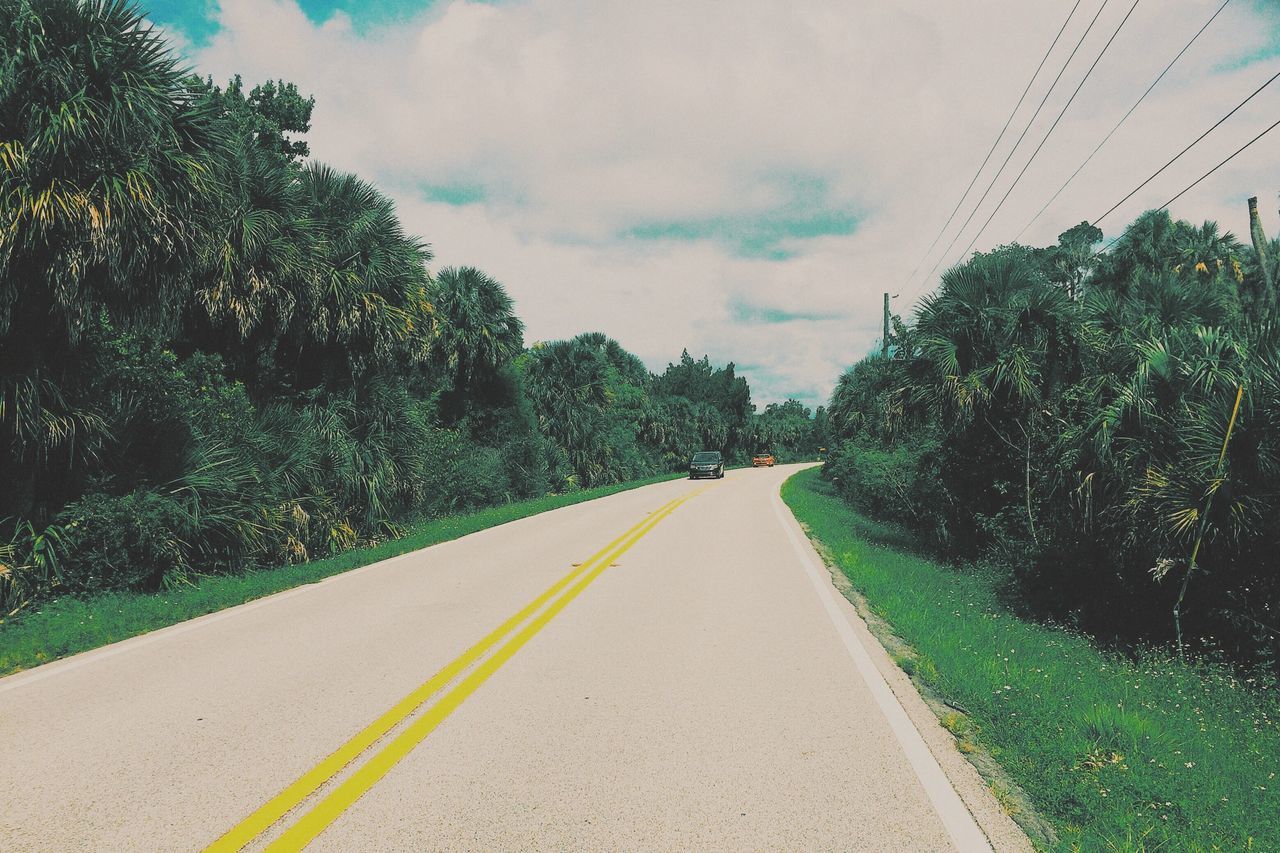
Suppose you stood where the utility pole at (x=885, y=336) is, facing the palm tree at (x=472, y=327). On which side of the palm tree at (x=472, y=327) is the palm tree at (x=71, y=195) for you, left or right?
left

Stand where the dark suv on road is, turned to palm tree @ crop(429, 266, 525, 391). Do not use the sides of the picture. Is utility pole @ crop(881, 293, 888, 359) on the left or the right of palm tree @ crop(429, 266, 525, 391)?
left

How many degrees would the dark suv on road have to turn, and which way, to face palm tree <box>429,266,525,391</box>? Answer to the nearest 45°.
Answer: approximately 45° to its right

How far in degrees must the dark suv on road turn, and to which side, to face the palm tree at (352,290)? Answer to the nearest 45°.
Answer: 0° — it already faces it

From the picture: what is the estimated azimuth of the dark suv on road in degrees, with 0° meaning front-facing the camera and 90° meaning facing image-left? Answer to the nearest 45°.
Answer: approximately 0°
